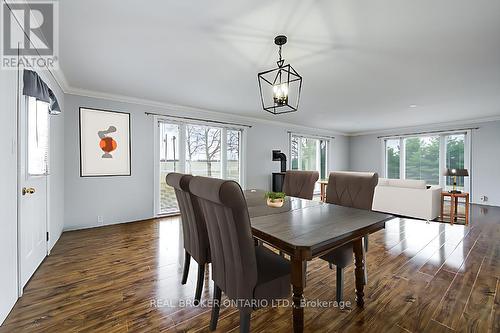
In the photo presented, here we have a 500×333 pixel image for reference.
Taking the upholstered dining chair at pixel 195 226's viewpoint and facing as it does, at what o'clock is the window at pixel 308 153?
The window is roughly at 12 o'clock from the upholstered dining chair.

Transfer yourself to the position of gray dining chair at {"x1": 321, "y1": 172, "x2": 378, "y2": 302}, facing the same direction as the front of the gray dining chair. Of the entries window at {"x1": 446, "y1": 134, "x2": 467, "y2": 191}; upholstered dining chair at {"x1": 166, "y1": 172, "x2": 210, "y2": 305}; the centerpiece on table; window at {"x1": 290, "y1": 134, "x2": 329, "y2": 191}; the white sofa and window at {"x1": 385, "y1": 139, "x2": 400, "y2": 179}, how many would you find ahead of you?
2

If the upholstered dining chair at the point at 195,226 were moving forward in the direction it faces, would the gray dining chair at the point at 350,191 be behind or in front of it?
in front

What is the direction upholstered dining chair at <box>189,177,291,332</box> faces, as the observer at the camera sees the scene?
facing away from the viewer and to the right of the viewer

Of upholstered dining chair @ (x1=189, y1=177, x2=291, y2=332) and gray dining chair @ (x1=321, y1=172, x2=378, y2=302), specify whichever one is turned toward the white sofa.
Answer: the upholstered dining chair

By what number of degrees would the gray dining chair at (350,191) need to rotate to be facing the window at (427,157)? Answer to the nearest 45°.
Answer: approximately 135° to its right

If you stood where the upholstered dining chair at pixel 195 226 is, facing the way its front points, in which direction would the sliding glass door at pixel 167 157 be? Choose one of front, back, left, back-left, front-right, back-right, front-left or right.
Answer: front-left

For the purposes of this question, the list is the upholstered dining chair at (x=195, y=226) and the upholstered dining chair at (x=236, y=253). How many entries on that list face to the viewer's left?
0

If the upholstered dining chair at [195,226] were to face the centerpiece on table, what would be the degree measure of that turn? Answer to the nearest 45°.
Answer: approximately 45° to its right

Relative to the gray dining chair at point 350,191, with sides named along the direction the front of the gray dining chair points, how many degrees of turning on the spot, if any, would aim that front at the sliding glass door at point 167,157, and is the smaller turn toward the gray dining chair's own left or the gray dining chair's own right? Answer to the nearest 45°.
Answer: approximately 45° to the gray dining chair's own right

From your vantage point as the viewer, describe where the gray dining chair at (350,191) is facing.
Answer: facing the viewer and to the left of the viewer

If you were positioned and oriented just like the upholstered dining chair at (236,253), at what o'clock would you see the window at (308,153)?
The window is roughly at 11 o'clock from the upholstered dining chair.

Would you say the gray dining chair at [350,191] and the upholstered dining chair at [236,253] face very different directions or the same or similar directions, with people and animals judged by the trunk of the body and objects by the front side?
very different directions

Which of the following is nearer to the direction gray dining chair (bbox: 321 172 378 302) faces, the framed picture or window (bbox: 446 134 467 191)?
the framed picture

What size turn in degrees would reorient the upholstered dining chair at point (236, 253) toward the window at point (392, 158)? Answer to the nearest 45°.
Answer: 0° — it already faces it

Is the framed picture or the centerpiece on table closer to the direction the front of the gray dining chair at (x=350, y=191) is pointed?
the centerpiece on table

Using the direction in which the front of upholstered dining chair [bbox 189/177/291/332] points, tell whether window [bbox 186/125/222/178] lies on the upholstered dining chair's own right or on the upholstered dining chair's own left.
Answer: on the upholstered dining chair's own left

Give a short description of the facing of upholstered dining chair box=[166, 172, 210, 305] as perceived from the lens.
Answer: facing away from the viewer and to the right of the viewer
